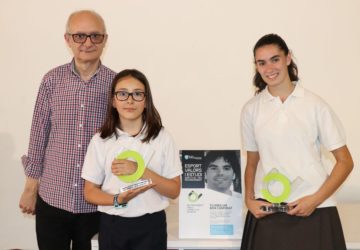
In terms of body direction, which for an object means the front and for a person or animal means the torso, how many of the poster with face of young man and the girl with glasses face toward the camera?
2

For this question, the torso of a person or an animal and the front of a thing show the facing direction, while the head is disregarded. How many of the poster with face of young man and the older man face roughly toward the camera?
2

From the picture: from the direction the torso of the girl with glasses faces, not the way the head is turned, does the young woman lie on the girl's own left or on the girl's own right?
on the girl's own left

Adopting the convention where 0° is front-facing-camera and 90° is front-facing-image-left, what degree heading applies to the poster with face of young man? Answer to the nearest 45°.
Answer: approximately 0°

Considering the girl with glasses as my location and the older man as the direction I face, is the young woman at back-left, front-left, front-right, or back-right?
back-right

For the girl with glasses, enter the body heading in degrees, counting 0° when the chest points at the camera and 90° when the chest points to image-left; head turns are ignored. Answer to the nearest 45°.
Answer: approximately 0°

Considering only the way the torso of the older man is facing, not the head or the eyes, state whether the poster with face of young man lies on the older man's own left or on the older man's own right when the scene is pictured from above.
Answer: on the older man's own left
